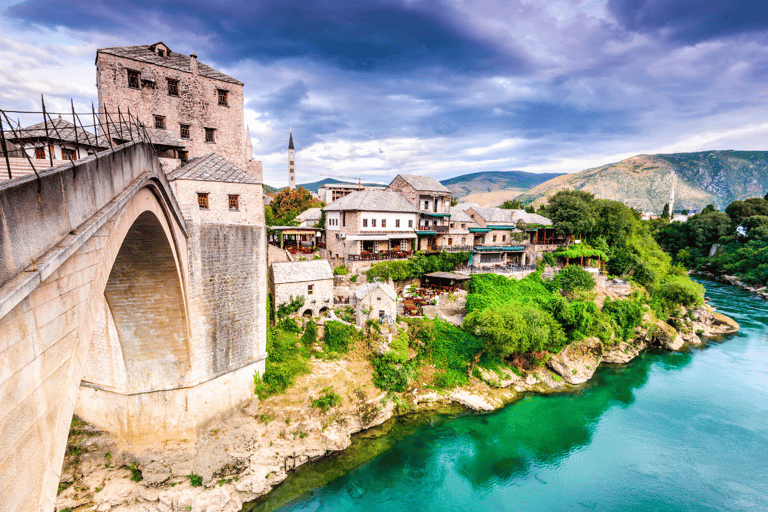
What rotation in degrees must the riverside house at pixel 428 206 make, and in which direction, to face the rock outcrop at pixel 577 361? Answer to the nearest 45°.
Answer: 0° — it already faces it

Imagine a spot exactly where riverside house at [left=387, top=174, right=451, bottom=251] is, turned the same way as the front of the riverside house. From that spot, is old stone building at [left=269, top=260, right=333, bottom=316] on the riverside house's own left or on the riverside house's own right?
on the riverside house's own right

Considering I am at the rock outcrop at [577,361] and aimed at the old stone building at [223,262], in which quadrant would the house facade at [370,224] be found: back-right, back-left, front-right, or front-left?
front-right

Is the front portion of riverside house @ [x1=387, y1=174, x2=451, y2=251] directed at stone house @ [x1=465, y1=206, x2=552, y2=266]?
no

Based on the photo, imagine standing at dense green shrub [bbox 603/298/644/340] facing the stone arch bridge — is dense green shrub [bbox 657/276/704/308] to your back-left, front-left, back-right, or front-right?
back-left

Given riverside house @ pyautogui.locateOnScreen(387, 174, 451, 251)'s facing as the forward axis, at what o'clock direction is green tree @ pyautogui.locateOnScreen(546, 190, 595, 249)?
The green tree is roughly at 10 o'clock from the riverside house.

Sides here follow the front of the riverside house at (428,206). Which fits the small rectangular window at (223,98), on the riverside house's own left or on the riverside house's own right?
on the riverside house's own right

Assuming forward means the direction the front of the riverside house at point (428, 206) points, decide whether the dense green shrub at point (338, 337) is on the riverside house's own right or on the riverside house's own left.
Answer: on the riverside house's own right

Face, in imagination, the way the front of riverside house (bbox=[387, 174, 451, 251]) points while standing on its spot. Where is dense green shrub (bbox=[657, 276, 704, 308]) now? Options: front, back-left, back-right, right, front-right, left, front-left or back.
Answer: front-left

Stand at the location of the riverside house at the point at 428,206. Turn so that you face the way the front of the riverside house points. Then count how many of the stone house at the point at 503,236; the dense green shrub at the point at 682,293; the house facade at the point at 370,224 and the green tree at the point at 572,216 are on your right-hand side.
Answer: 1

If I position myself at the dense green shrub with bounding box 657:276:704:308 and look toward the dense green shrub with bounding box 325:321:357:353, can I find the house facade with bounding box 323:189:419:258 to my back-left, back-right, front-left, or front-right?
front-right

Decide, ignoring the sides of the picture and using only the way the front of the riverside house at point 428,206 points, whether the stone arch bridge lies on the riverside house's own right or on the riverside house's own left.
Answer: on the riverside house's own right

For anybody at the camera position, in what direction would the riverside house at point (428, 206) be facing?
facing the viewer and to the right of the viewer

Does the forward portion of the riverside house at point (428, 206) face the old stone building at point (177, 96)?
no

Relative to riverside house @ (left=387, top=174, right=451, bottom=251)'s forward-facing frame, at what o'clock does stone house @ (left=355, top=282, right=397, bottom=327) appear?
The stone house is roughly at 2 o'clock from the riverside house.

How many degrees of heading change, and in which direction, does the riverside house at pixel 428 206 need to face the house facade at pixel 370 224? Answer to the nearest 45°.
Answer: approximately 90° to its right

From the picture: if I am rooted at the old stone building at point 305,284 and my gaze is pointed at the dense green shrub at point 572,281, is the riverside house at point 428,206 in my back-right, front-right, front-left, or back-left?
front-left
